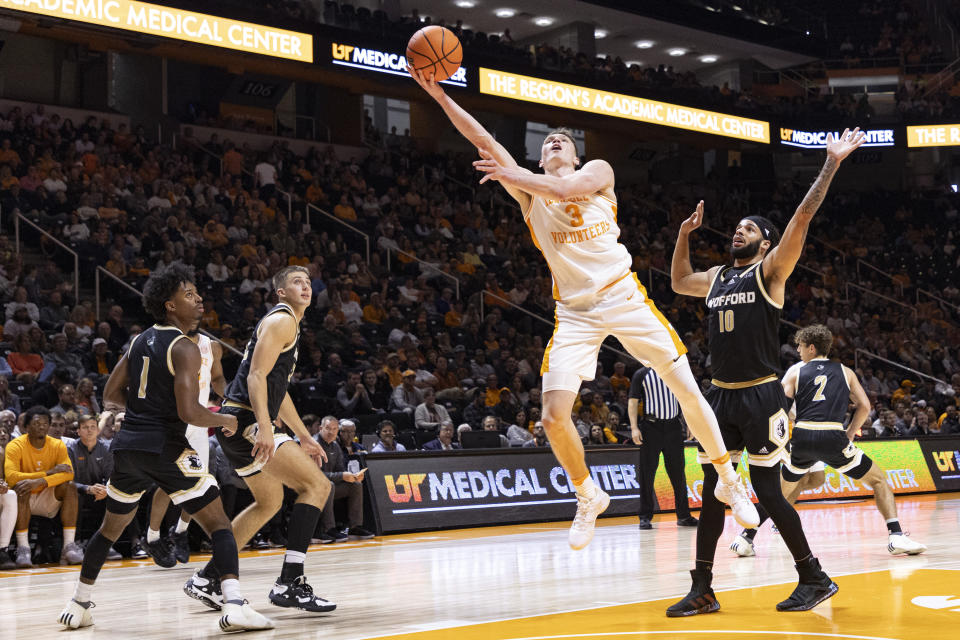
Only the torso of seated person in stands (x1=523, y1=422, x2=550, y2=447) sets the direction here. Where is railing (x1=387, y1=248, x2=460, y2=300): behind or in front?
behind

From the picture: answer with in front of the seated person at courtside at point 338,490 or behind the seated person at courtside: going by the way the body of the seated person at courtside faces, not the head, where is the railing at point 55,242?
behind

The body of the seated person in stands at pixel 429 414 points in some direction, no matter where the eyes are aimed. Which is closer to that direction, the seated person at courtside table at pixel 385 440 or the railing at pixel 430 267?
the seated person at courtside table

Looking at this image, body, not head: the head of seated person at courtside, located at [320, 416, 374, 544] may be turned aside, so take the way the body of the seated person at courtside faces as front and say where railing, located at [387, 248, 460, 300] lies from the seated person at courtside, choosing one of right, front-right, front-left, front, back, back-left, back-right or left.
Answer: back-left

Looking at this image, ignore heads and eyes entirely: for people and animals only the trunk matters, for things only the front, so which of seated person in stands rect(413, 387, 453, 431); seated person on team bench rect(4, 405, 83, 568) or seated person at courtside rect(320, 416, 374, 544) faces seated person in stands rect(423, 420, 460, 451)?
seated person in stands rect(413, 387, 453, 431)

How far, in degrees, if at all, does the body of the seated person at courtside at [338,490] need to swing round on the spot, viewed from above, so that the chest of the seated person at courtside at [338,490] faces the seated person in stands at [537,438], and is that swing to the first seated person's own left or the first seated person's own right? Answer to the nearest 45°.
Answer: approximately 90° to the first seated person's own left

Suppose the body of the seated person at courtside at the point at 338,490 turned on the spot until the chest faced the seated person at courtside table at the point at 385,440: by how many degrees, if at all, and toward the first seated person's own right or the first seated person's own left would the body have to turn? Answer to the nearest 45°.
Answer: approximately 90° to the first seated person's own left

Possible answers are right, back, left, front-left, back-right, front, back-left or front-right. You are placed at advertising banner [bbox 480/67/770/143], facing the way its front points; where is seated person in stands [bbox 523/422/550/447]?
front-right

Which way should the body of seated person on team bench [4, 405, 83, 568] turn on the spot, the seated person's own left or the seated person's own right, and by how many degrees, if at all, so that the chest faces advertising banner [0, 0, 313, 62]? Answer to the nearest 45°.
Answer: approximately 180°

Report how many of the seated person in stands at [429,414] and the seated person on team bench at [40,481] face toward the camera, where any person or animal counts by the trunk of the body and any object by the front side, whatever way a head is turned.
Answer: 2

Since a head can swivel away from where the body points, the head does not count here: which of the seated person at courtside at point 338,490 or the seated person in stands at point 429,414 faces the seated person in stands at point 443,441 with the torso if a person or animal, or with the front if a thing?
the seated person in stands at point 429,414
